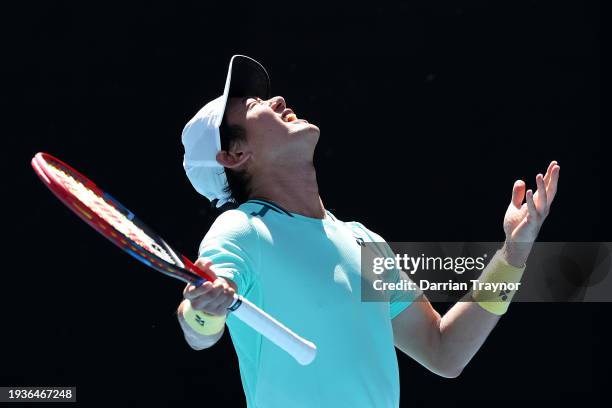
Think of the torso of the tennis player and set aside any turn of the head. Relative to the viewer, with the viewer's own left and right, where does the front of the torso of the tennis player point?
facing the viewer and to the right of the viewer

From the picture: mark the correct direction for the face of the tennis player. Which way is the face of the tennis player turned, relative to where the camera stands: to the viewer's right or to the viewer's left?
to the viewer's right
